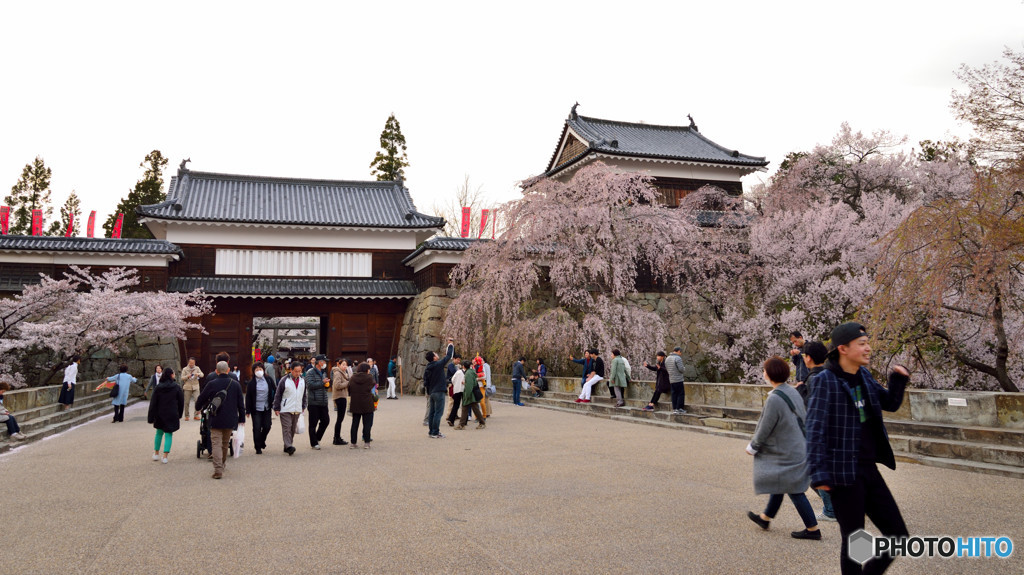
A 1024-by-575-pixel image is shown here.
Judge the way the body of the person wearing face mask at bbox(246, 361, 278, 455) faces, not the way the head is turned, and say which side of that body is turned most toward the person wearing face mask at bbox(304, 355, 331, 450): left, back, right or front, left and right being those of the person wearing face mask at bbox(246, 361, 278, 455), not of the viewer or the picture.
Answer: left

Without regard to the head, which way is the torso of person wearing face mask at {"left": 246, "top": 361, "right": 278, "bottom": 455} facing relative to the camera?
toward the camera

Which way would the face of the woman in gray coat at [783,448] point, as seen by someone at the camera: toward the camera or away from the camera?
away from the camera

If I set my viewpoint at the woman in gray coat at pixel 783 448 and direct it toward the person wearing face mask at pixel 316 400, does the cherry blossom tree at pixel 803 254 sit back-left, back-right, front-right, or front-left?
front-right

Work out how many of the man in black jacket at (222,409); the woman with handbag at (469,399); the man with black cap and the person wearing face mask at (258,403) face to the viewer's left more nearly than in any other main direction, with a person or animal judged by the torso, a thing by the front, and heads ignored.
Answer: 1

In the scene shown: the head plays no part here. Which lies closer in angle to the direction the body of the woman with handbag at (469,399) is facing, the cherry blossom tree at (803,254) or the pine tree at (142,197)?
the pine tree
